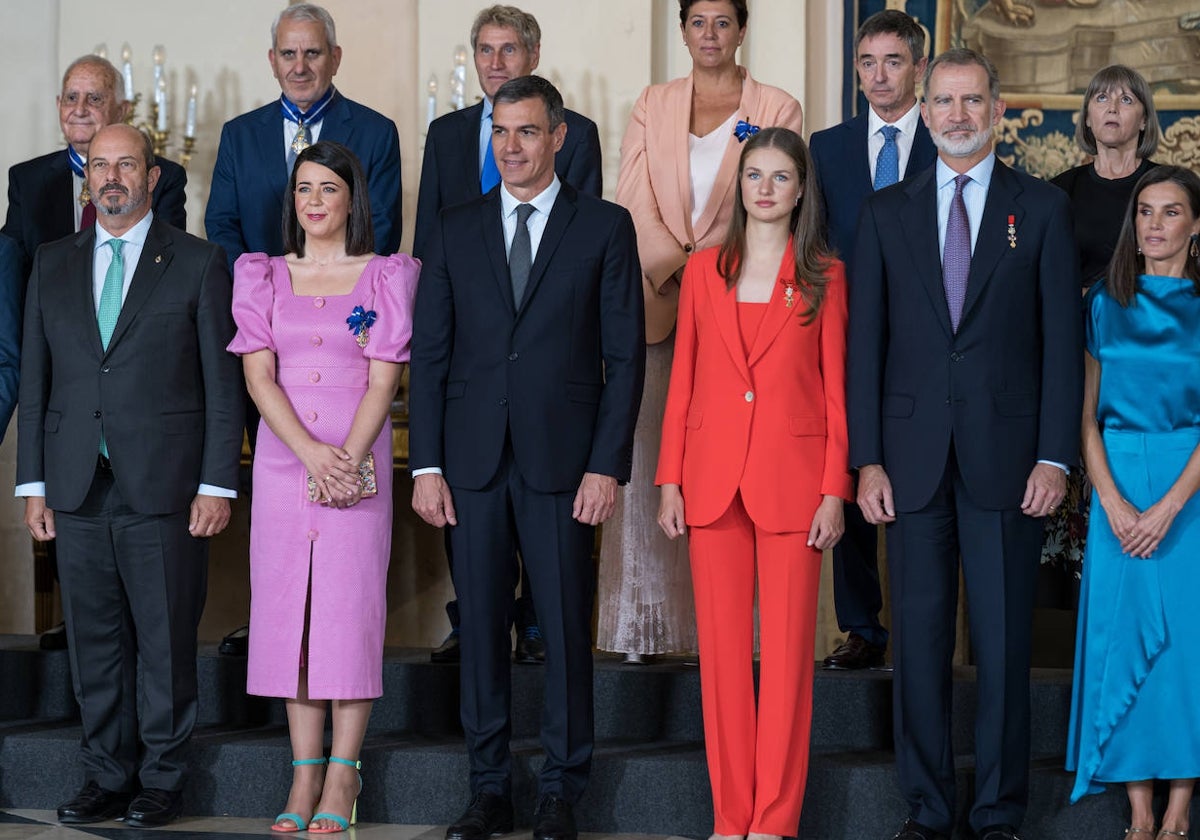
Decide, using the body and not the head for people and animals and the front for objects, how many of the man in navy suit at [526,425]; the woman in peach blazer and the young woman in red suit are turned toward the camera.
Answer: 3

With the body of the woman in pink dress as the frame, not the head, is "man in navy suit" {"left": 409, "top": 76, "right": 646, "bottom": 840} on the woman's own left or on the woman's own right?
on the woman's own left

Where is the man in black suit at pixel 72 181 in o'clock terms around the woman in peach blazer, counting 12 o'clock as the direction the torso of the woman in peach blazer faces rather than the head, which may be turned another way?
The man in black suit is roughly at 3 o'clock from the woman in peach blazer.

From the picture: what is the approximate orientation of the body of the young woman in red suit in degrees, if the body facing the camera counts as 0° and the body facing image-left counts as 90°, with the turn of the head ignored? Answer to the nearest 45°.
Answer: approximately 0°

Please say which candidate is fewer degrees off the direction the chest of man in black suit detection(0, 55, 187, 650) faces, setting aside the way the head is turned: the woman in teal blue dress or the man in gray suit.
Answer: the man in gray suit

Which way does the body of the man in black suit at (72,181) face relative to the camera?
toward the camera

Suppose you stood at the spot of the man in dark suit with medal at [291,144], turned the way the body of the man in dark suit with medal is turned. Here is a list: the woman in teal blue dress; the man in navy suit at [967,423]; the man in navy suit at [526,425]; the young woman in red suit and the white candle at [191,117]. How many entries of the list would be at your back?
1

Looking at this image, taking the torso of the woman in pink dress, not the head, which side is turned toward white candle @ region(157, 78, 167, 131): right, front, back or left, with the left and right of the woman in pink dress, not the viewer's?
back

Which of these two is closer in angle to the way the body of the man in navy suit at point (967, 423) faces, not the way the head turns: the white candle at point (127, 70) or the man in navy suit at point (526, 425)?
the man in navy suit

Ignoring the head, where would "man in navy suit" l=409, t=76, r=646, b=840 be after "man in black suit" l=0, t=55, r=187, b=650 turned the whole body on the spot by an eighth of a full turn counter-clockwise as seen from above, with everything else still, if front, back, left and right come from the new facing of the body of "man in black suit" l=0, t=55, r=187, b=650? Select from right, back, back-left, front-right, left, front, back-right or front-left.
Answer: front

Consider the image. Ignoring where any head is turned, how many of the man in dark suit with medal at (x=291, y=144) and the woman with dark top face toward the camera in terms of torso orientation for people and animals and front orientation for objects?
2

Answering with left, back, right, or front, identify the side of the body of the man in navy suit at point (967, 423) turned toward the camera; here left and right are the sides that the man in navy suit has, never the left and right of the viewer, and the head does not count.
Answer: front

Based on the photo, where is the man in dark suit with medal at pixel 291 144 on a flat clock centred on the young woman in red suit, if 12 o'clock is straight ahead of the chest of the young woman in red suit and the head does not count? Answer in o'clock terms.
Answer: The man in dark suit with medal is roughly at 4 o'clock from the young woman in red suit.
